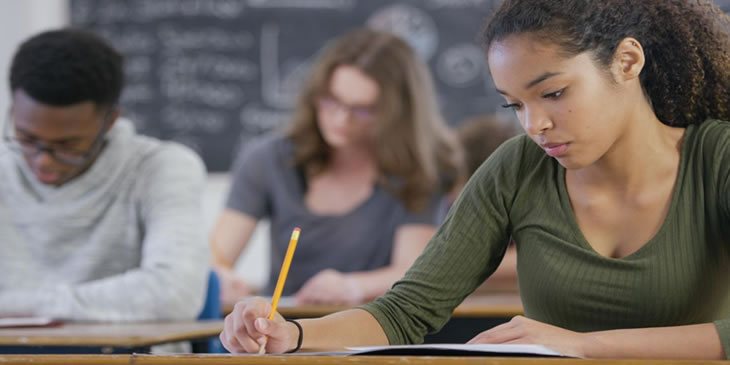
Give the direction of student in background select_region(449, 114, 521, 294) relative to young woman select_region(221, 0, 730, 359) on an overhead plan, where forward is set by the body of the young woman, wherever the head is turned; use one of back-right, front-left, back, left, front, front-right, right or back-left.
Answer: back-right

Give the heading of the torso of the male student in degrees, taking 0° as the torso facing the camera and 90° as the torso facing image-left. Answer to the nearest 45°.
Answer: approximately 45°

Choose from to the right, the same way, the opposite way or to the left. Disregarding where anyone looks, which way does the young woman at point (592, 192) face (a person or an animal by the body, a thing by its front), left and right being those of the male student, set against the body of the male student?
the same way

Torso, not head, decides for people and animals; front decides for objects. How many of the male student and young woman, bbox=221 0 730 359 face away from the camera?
0

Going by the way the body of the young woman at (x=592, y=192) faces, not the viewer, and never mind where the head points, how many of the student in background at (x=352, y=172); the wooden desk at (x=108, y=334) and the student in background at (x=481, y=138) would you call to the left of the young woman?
0

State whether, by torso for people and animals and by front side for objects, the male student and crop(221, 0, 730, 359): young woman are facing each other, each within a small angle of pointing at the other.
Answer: no

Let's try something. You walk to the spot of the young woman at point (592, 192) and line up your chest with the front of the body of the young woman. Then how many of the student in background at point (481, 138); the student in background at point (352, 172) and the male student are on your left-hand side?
0

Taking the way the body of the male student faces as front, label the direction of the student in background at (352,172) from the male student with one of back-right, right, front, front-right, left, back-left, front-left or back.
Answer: back

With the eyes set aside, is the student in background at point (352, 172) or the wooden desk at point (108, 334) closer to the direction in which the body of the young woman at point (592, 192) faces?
the wooden desk

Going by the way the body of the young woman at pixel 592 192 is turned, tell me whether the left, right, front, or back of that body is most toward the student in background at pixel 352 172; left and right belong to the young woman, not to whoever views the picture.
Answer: right

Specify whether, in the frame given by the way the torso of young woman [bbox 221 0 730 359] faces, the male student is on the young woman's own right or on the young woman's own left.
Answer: on the young woman's own right

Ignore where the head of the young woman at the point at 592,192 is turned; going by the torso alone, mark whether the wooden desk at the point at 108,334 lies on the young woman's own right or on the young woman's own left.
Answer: on the young woman's own right

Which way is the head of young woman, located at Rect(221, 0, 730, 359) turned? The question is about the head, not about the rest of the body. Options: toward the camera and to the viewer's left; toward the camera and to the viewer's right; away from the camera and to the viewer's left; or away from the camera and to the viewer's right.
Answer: toward the camera and to the viewer's left

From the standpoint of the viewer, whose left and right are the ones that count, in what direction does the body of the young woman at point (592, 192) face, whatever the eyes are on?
facing the viewer and to the left of the viewer

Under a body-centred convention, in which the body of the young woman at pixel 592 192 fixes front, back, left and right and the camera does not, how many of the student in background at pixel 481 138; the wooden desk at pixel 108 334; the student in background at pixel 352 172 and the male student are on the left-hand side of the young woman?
0
